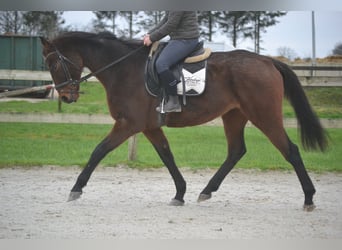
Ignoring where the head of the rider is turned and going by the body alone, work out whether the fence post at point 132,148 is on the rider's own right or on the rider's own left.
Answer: on the rider's own right

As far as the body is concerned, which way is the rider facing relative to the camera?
to the viewer's left

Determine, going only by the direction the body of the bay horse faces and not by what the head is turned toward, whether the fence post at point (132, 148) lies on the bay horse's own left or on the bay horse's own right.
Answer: on the bay horse's own right

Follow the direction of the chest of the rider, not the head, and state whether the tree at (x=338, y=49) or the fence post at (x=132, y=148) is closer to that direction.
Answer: the fence post

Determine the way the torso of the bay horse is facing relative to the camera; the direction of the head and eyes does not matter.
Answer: to the viewer's left

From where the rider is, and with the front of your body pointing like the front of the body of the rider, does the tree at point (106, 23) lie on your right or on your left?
on your right
